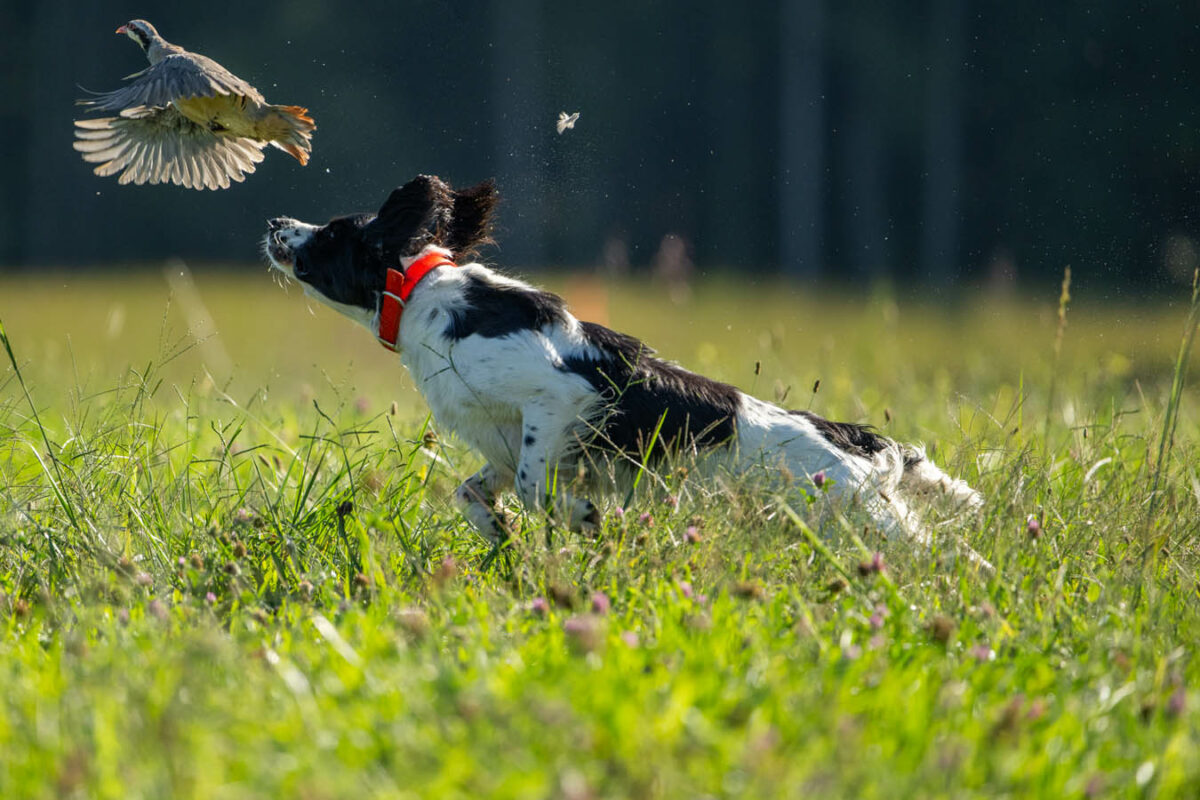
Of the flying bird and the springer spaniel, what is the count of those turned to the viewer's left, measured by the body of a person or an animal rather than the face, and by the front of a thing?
2

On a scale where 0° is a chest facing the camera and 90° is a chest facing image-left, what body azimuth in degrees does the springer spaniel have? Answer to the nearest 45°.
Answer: approximately 90°

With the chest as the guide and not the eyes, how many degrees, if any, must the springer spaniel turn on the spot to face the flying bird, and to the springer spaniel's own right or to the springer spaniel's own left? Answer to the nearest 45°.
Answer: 0° — it already faces it

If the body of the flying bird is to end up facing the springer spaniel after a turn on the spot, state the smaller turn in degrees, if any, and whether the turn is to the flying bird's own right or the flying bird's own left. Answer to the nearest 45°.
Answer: approximately 135° to the flying bird's own left

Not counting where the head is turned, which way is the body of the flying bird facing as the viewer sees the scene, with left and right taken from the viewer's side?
facing to the left of the viewer
